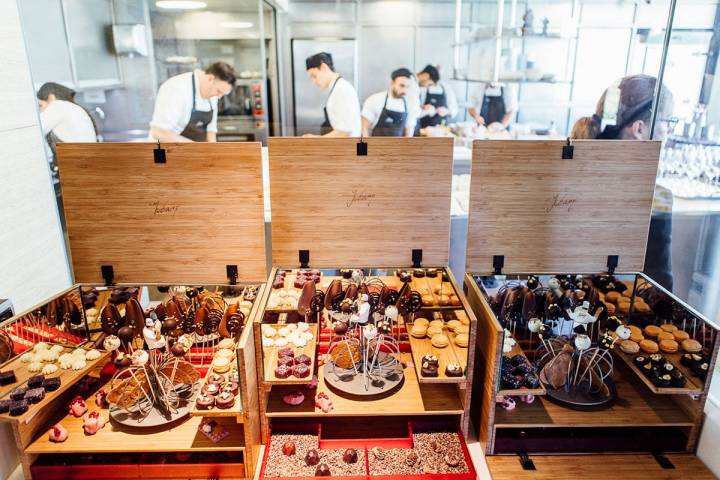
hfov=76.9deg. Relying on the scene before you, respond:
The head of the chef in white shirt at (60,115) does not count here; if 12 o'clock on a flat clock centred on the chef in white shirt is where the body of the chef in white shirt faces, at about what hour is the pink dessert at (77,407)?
The pink dessert is roughly at 9 o'clock from the chef in white shirt.

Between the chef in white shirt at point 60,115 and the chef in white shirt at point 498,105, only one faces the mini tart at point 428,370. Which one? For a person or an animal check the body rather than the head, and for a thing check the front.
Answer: the chef in white shirt at point 498,105

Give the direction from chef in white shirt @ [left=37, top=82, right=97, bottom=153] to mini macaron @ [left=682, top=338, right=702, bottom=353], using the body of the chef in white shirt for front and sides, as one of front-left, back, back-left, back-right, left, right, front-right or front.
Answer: back-left

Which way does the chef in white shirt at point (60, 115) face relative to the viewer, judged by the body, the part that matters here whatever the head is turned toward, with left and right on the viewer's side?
facing to the left of the viewer

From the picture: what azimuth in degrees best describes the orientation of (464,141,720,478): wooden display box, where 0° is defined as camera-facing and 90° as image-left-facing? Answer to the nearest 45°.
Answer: approximately 0°

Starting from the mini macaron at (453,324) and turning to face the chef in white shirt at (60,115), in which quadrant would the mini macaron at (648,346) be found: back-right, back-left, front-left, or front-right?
back-right

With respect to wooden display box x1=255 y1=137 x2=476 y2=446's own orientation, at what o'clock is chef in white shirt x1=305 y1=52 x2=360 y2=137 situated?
The chef in white shirt is roughly at 6 o'clock from the wooden display box.
